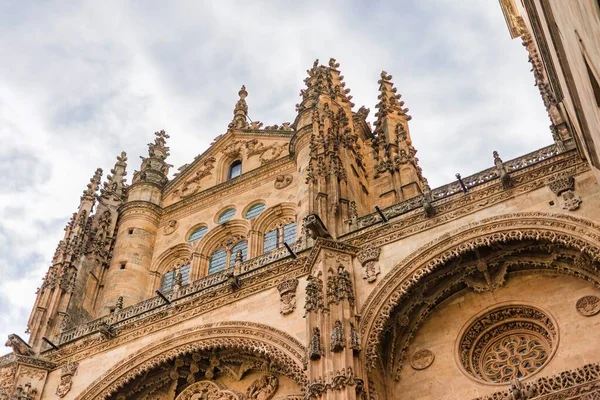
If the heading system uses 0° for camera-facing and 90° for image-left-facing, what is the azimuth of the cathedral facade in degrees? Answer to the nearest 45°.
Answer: approximately 45°
